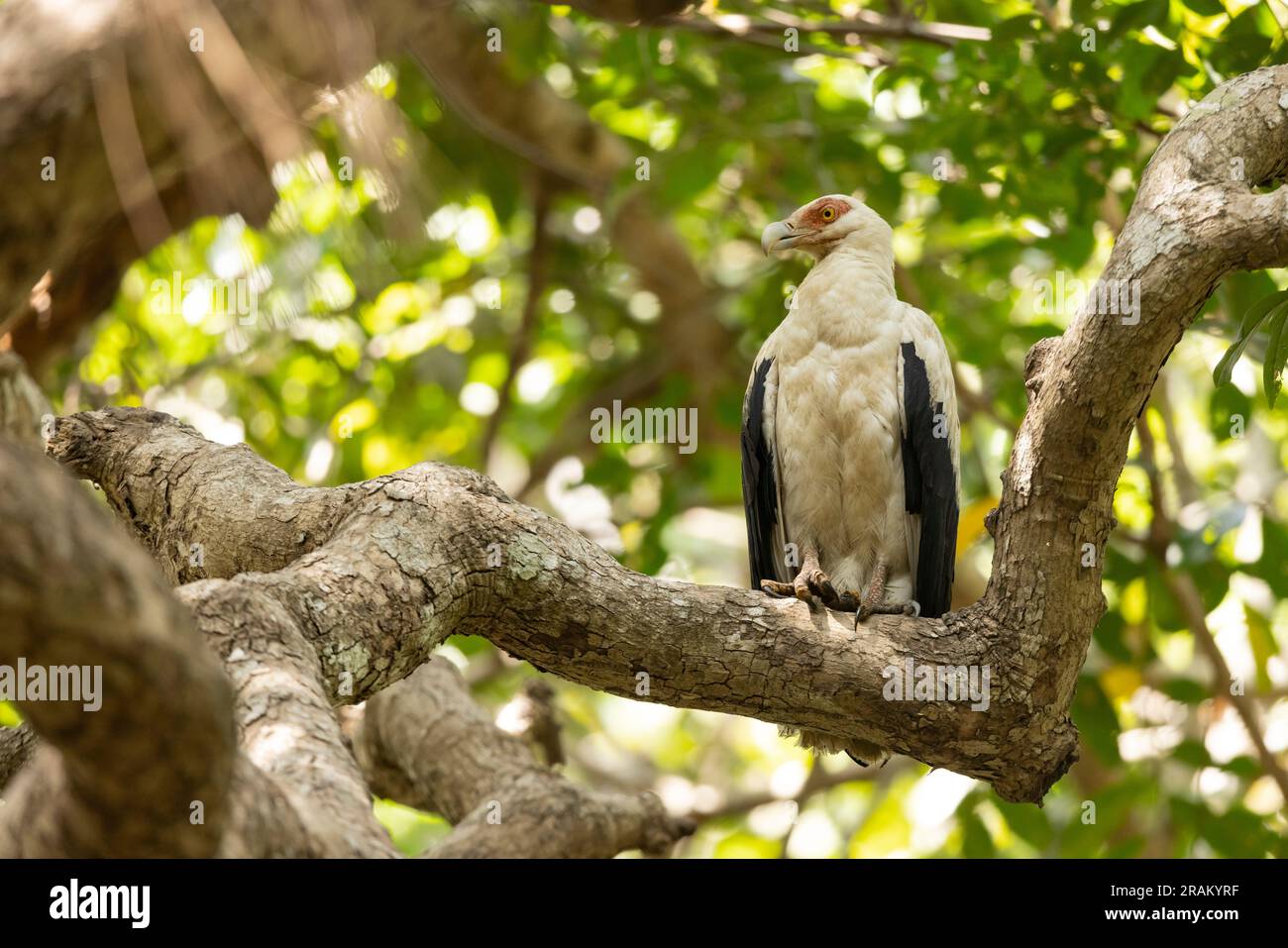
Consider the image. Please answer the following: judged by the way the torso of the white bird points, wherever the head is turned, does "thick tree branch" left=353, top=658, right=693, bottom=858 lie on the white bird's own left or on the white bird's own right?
on the white bird's own right

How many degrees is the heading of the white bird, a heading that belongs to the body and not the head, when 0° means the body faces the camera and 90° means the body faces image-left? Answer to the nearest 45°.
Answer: approximately 0°
